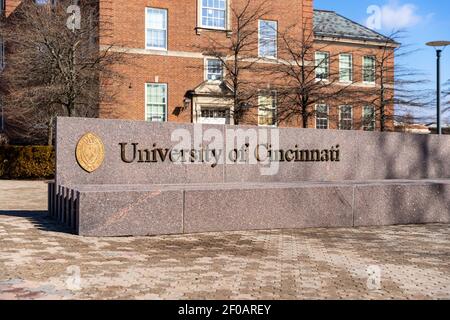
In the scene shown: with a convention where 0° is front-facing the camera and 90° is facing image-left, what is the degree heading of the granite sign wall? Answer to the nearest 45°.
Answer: approximately 315°

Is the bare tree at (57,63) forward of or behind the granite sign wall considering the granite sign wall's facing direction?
behind

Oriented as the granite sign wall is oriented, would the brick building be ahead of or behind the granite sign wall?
behind

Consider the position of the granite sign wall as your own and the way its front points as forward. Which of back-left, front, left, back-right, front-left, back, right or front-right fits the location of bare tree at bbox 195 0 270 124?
back-left

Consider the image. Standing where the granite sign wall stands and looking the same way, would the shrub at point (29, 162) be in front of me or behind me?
behind
